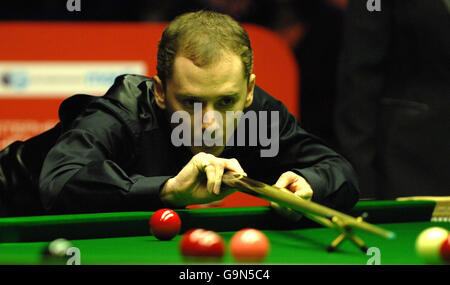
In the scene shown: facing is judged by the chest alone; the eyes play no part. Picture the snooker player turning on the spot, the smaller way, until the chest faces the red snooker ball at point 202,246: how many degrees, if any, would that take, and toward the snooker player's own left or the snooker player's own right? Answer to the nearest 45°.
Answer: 0° — they already face it

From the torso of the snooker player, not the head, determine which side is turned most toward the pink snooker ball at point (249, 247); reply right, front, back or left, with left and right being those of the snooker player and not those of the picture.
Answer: front

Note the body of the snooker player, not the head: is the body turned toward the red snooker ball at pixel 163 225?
yes

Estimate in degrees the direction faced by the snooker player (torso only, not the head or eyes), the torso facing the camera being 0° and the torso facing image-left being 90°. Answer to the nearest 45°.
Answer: approximately 0°

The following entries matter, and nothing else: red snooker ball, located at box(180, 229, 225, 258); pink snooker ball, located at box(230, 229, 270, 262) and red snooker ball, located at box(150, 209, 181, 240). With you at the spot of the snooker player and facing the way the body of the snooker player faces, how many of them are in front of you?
3

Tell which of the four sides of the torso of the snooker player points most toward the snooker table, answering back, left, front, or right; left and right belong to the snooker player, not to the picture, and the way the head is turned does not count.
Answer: front

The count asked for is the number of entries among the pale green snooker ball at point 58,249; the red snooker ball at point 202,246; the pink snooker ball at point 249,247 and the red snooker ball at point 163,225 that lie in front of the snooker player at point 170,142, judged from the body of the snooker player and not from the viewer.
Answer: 4

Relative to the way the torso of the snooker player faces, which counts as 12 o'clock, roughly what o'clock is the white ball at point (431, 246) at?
The white ball is roughly at 11 o'clock from the snooker player.
